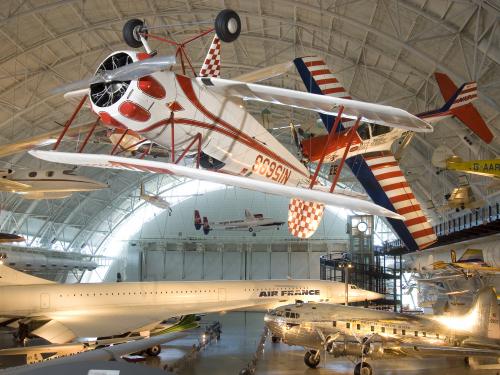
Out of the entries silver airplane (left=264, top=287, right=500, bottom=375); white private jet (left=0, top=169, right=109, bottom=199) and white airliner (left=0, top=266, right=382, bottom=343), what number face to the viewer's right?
2

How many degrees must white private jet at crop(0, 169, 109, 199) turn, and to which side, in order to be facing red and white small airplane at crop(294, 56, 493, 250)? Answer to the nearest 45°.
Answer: approximately 45° to its right

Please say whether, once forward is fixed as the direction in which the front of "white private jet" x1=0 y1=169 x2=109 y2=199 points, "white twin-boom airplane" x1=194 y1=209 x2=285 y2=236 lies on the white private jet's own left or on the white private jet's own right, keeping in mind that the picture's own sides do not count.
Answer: on the white private jet's own left

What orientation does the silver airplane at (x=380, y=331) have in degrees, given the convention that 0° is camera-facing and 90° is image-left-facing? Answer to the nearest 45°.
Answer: approximately 45°

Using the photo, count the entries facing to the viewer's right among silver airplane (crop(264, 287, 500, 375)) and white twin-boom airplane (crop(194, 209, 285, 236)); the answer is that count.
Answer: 1

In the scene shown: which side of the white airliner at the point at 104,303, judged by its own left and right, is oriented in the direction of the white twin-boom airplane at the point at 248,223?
left

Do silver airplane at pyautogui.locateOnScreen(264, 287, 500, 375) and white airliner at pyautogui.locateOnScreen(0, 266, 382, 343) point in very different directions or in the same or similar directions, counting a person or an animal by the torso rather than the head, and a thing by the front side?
very different directions

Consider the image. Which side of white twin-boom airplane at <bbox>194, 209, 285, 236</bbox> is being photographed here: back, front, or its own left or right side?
right

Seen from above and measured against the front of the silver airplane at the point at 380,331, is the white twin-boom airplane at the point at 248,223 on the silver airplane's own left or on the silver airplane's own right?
on the silver airplane's own right

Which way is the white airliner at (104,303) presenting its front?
to the viewer's right

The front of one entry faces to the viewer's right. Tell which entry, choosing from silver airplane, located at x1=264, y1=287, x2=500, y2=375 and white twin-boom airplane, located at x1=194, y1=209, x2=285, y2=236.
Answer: the white twin-boom airplane

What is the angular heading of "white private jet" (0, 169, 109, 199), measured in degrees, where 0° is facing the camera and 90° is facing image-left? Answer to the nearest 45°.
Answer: approximately 270°

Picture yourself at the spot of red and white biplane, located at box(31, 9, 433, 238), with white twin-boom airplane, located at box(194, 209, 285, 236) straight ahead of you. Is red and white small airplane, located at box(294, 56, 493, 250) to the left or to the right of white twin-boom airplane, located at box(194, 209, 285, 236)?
right

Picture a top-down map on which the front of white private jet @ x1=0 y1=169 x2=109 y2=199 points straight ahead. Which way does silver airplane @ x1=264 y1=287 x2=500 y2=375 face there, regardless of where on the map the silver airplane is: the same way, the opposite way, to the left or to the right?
the opposite way
